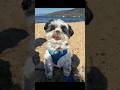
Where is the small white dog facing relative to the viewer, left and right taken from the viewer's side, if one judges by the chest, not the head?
facing the viewer
